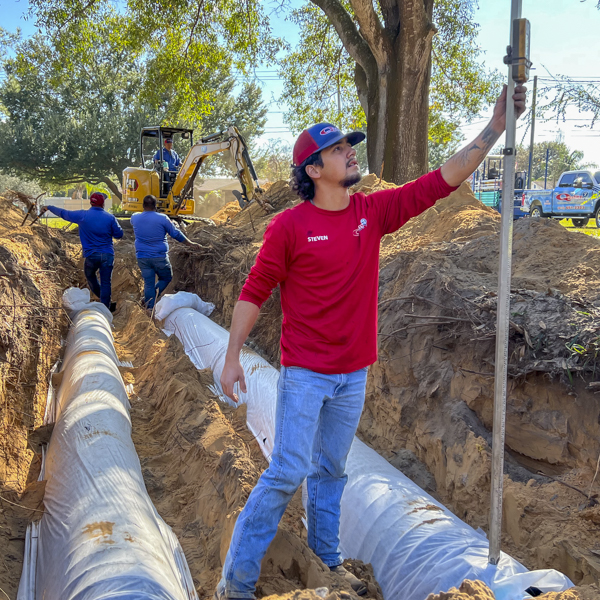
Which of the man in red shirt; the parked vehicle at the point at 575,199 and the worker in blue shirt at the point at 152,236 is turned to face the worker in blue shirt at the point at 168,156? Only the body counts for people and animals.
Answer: the worker in blue shirt at the point at 152,236

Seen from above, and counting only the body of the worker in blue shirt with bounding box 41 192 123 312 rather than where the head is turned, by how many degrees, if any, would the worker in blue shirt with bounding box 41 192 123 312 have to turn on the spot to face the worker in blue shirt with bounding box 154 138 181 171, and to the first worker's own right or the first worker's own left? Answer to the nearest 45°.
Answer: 0° — they already face them

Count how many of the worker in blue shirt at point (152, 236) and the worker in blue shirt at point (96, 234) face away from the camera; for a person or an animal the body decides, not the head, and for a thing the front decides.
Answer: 2

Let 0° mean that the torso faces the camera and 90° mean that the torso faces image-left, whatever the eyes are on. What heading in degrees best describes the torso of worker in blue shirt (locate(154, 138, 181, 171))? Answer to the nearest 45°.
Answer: approximately 315°

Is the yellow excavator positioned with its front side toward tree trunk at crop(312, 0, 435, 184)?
yes

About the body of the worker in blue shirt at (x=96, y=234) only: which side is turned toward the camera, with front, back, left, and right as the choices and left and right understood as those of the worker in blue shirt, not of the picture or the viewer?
back

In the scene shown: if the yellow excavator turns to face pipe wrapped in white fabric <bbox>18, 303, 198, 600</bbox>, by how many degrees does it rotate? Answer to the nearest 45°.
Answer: approximately 45° to its right

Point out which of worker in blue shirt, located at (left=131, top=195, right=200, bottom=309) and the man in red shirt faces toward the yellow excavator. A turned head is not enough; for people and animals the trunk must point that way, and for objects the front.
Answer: the worker in blue shirt

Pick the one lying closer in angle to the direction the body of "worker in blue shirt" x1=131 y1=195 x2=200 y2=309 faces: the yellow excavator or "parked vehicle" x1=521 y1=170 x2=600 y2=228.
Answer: the yellow excavator

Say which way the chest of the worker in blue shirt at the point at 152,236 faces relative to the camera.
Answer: away from the camera
